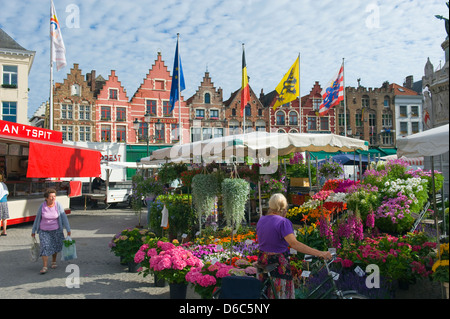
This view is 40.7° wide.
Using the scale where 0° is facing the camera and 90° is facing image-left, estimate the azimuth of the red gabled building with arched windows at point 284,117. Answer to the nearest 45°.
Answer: approximately 0°

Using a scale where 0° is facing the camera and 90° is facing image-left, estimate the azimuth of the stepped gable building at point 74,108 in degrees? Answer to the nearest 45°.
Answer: approximately 0°

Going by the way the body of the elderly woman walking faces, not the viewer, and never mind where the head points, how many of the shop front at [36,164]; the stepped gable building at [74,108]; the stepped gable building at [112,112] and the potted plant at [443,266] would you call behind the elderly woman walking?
3

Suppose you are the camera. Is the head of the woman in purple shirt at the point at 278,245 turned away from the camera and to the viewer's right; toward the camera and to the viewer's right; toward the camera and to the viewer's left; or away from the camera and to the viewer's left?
away from the camera and to the viewer's right

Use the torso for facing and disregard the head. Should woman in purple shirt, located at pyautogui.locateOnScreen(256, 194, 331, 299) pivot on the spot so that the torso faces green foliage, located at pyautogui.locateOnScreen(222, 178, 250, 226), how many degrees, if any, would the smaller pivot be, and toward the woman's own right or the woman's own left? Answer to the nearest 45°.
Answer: approximately 45° to the woman's own left

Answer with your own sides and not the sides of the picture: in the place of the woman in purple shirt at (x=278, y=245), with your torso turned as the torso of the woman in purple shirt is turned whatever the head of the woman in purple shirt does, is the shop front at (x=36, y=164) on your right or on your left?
on your left

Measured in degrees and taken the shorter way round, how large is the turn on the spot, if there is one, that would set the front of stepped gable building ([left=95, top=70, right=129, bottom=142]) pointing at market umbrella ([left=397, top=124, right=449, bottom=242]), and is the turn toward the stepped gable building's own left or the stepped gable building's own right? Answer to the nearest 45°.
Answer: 0° — it already faces it

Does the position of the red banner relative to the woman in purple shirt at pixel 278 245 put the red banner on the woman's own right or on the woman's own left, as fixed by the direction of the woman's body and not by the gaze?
on the woman's own left

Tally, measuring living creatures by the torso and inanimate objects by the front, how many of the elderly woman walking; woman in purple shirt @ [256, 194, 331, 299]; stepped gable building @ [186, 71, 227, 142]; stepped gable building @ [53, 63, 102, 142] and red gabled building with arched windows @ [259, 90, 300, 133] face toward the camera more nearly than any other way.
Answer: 4

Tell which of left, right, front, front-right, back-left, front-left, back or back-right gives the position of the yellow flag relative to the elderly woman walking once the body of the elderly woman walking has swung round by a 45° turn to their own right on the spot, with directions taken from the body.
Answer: back
